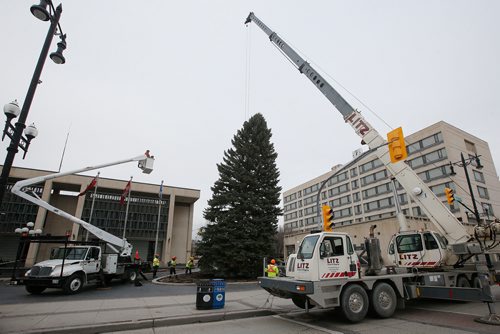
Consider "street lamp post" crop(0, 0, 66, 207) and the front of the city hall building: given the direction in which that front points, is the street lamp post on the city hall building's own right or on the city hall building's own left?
on the city hall building's own right

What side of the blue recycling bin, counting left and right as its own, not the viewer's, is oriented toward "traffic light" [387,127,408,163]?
left

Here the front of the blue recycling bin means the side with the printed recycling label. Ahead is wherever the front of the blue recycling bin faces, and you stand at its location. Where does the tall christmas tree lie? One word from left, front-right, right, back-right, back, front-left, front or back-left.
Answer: back

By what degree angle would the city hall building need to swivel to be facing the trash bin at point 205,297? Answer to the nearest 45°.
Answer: approximately 45° to its right

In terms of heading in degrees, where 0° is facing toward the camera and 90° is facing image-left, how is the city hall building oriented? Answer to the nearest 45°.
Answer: approximately 315°

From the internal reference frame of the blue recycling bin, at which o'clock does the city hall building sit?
The city hall building is roughly at 5 o'clock from the blue recycling bin.

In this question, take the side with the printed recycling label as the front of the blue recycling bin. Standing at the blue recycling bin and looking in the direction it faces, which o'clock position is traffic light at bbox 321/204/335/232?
The traffic light is roughly at 9 o'clock from the blue recycling bin.
